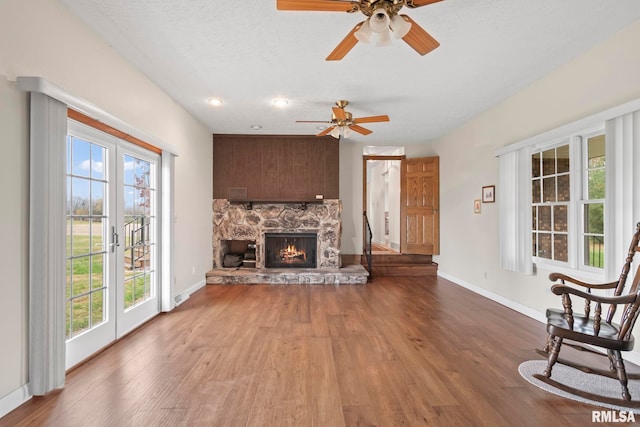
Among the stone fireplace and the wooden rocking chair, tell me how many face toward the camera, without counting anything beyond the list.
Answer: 1

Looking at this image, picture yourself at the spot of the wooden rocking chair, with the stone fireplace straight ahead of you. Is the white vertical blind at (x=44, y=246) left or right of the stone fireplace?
left

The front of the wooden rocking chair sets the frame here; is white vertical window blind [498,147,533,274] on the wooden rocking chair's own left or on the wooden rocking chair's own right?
on the wooden rocking chair's own right

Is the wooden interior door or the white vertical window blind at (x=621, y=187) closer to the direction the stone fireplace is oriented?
the white vertical window blind

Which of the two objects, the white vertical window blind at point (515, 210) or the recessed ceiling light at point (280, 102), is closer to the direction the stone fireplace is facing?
the recessed ceiling light

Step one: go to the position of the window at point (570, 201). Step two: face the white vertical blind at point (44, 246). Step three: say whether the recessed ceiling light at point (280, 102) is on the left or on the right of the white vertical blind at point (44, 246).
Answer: right

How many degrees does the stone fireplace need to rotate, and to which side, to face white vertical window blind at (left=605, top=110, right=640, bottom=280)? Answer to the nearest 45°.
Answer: approximately 45° to its left

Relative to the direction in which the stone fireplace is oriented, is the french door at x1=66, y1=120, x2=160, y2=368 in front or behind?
in front

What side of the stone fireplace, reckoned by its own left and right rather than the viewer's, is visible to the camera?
front

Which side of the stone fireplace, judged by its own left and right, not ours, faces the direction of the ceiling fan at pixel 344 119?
front

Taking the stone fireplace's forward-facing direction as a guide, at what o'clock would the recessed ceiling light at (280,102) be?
The recessed ceiling light is roughly at 12 o'clock from the stone fireplace.

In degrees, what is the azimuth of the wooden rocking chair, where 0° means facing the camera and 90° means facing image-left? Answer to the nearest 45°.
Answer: approximately 90°

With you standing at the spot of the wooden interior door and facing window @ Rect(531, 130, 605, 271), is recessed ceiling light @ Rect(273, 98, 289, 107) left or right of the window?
right

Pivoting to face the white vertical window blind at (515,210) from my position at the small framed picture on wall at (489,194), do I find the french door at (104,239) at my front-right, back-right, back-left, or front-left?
front-right

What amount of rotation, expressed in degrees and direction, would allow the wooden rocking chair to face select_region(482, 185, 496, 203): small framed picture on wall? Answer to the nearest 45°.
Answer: approximately 45° to its right

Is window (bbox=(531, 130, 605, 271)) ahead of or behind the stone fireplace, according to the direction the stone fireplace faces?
ahead

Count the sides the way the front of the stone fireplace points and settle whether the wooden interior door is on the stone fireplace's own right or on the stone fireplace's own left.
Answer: on the stone fireplace's own left

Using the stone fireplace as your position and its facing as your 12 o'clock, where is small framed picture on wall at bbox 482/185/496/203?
The small framed picture on wall is roughly at 10 o'clock from the stone fireplace.
